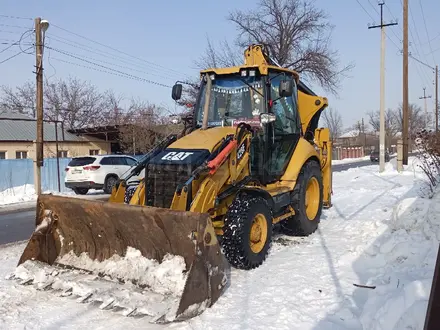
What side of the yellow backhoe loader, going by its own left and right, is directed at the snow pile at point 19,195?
right

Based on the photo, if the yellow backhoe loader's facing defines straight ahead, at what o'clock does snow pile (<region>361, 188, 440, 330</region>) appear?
The snow pile is roughly at 8 o'clock from the yellow backhoe loader.

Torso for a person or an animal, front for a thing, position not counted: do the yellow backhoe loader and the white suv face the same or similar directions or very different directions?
very different directions

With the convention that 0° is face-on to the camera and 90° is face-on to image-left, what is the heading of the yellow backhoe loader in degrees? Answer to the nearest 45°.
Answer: approximately 45°

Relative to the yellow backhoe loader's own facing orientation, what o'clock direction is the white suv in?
The white suv is roughly at 4 o'clock from the yellow backhoe loader.

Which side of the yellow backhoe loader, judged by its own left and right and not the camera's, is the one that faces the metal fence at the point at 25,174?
right

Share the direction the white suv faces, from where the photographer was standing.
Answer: facing away from the viewer and to the right of the viewer
